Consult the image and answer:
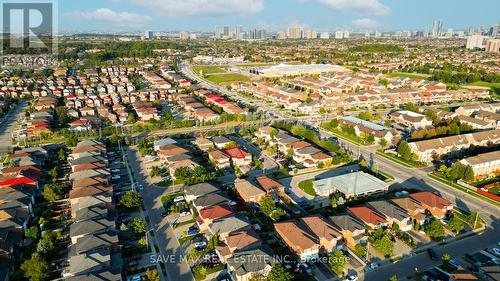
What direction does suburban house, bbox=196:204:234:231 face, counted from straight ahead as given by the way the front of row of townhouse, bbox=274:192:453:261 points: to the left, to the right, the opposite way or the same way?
to the right

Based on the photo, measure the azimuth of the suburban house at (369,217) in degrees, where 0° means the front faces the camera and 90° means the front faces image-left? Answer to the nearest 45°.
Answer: approximately 315°

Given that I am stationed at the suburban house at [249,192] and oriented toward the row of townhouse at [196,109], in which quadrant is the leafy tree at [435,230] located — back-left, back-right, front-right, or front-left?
back-right

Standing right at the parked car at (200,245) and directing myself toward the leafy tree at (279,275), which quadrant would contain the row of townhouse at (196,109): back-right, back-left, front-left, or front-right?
back-left

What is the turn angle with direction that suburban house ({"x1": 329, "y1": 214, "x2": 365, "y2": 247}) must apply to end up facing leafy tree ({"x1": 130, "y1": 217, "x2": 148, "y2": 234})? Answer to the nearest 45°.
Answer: approximately 135° to its right
